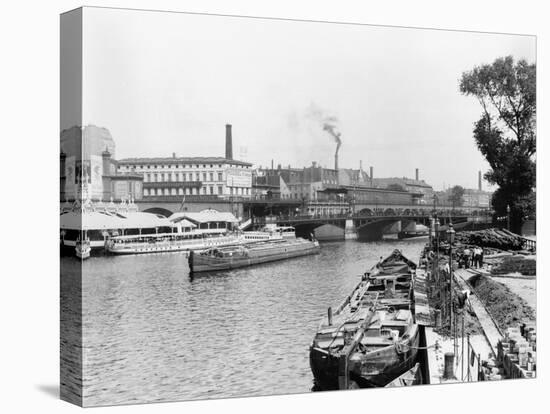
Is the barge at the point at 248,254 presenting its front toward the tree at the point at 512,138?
no

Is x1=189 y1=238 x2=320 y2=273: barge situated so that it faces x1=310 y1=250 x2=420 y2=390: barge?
no

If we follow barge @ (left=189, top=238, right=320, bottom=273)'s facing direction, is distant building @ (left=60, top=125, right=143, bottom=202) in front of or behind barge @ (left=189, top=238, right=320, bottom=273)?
in front
